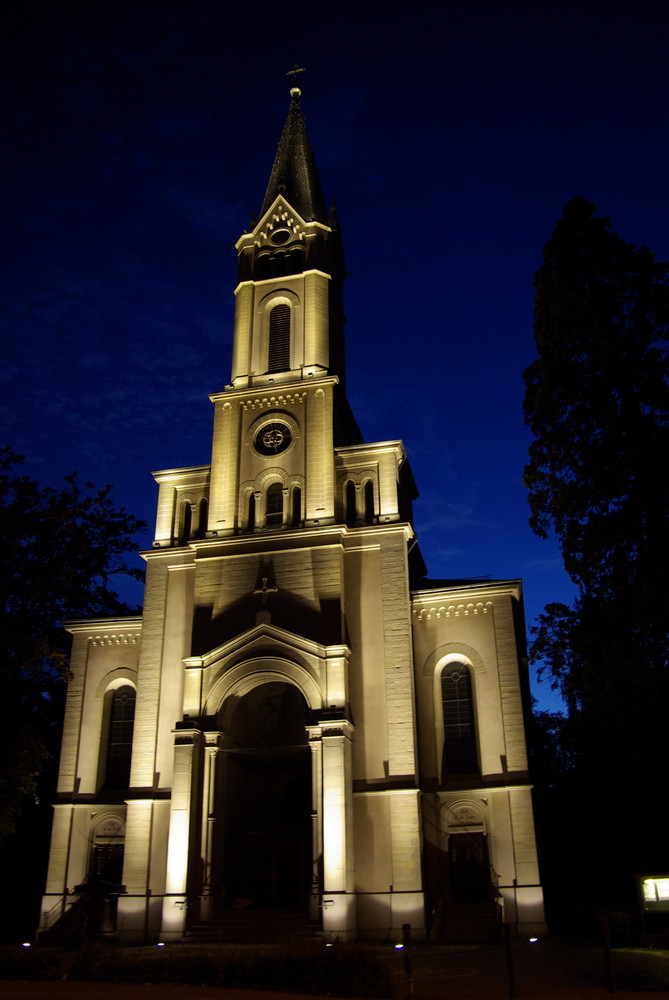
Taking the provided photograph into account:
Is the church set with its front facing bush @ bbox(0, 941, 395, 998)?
yes

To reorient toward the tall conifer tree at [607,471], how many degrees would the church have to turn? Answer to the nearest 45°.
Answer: approximately 45° to its left

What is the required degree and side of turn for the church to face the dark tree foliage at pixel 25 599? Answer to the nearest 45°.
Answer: approximately 90° to its right
